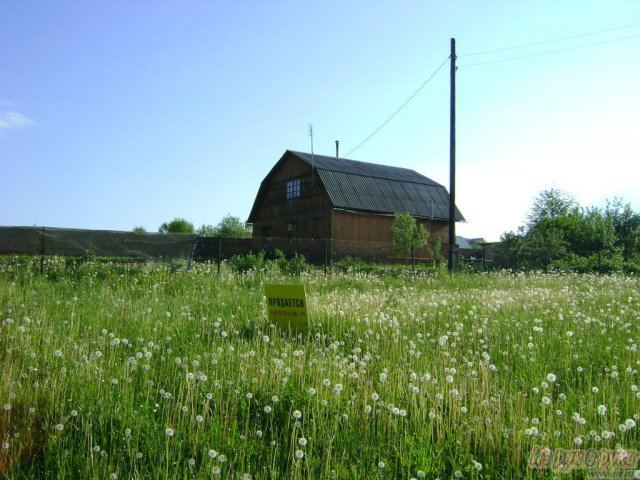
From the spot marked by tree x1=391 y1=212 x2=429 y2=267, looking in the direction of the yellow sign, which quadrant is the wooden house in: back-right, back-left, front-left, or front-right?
back-right

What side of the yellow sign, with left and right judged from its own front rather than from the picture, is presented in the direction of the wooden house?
back

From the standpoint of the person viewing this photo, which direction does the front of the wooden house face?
facing the viewer and to the left of the viewer

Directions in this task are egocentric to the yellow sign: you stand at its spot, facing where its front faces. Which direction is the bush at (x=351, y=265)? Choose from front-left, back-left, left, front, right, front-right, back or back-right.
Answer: back

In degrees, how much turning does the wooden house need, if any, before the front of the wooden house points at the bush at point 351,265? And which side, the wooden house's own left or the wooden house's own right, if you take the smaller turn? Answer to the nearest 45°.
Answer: approximately 45° to the wooden house's own left

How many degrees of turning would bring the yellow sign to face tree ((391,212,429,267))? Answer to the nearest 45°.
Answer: approximately 180°

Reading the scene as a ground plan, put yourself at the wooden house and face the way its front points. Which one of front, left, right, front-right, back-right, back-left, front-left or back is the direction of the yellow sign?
front-left

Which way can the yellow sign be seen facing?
toward the camera

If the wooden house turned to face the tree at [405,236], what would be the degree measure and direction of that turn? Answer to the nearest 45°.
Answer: approximately 90° to its left

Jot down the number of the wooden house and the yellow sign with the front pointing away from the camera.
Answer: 0
